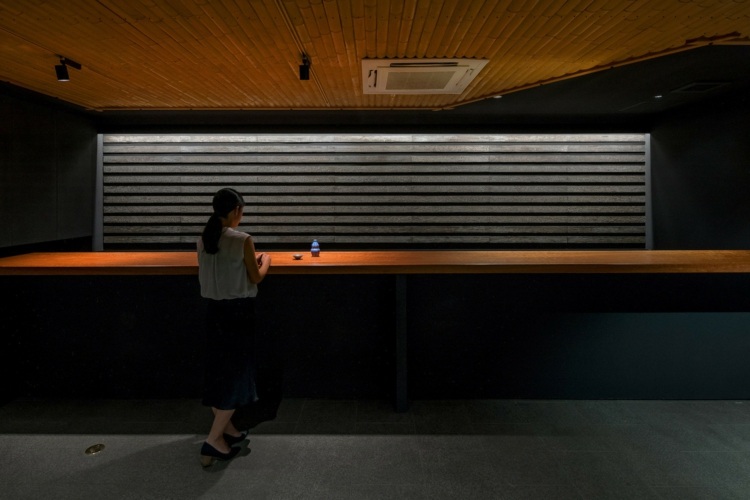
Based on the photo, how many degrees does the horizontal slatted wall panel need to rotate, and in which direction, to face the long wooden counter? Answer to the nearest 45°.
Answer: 0° — it already faces it

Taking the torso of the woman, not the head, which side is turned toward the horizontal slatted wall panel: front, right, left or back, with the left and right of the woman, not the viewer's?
front

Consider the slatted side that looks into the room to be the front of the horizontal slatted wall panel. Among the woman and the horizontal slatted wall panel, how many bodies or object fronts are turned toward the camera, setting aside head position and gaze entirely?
1

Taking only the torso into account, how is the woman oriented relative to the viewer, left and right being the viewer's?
facing away from the viewer and to the right of the viewer

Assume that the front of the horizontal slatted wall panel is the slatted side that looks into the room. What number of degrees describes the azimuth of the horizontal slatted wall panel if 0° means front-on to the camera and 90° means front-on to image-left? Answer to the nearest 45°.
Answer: approximately 0°

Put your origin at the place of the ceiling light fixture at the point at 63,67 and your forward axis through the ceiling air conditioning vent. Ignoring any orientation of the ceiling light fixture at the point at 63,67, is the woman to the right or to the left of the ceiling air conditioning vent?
right

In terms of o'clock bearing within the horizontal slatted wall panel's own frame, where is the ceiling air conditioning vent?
The ceiling air conditioning vent is roughly at 12 o'clock from the horizontal slatted wall panel.

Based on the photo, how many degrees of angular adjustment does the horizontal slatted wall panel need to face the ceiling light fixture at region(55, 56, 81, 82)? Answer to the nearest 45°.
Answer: approximately 45° to its right

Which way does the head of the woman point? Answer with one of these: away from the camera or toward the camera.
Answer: away from the camera

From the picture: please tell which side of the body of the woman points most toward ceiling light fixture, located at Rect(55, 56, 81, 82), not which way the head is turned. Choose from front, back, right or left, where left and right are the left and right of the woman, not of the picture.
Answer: left
